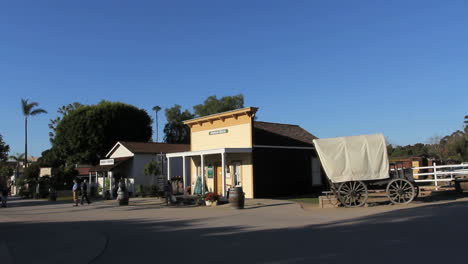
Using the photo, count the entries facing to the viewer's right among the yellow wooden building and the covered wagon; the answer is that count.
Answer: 1

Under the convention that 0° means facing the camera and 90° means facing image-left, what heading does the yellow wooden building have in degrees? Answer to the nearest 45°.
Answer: approximately 45°

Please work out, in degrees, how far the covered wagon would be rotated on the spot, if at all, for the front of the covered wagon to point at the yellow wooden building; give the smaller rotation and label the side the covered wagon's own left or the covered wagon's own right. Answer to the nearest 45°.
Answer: approximately 135° to the covered wagon's own left

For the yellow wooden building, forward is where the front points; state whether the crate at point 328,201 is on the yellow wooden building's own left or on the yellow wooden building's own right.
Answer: on the yellow wooden building's own left

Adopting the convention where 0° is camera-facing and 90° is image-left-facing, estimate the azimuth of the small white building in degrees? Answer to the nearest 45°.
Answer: approximately 45°

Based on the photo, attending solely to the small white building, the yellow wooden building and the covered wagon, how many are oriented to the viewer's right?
1

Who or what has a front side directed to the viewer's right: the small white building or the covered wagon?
the covered wagon

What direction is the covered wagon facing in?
to the viewer's right

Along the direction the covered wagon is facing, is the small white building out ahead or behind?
behind

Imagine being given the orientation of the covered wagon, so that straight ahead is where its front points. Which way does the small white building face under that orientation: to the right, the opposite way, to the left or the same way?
to the right

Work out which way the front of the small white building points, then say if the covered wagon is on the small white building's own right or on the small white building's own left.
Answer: on the small white building's own left

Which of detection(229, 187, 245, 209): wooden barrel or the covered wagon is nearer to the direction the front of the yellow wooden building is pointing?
the wooden barrel

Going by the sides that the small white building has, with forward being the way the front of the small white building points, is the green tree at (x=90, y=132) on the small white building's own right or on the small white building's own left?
on the small white building's own right

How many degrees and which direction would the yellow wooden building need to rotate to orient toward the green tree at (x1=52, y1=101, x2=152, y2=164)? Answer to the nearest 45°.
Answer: approximately 90° to its right

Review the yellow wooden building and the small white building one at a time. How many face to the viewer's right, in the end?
0

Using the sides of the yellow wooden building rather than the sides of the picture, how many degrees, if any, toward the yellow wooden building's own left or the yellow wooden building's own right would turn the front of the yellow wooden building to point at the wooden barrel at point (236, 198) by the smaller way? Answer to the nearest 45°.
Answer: approximately 45° to the yellow wooden building's own left
